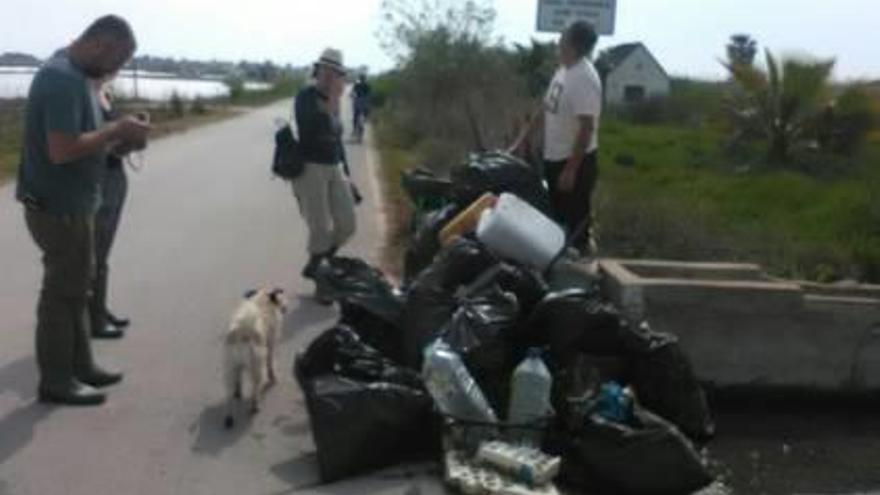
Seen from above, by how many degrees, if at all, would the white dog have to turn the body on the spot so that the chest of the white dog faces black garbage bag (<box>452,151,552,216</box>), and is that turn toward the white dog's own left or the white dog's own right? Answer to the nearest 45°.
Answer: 0° — it already faces it

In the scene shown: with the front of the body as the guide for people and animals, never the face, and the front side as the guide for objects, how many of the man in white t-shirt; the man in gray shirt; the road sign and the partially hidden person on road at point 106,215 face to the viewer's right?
2

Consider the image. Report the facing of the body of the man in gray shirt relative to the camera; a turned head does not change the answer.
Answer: to the viewer's right

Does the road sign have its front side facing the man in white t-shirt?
yes

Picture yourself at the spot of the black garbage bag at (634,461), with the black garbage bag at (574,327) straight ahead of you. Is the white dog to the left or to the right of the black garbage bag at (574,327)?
left

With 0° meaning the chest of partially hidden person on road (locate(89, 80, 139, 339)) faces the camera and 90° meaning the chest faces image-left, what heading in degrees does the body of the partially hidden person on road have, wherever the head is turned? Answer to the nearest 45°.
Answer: approximately 270°

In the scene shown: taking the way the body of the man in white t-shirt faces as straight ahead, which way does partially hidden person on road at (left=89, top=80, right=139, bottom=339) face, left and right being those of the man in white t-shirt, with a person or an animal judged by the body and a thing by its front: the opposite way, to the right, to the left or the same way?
the opposite way

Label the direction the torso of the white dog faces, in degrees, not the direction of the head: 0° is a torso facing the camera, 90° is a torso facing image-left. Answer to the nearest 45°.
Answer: approximately 225°

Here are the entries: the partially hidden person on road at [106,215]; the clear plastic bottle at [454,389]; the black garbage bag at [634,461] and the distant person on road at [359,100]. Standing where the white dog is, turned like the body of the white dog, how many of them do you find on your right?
2

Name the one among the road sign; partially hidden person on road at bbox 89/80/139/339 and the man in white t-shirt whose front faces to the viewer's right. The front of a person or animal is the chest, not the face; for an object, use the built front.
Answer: the partially hidden person on road

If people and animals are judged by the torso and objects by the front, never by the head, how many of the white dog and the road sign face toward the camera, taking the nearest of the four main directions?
1

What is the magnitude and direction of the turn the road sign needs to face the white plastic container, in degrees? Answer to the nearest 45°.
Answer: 0° — it already faces it
